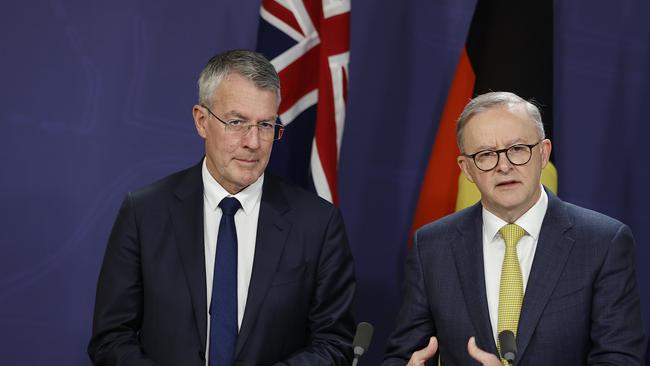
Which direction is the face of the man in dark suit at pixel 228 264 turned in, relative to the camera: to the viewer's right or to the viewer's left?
to the viewer's right

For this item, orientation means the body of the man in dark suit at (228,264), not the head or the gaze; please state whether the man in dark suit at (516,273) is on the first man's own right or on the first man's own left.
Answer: on the first man's own left

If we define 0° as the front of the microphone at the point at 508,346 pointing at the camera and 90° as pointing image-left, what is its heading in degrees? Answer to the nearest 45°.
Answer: approximately 180°

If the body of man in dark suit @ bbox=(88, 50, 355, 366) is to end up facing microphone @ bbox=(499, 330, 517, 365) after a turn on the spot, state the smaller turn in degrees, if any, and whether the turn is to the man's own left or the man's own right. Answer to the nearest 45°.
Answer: approximately 45° to the man's own left

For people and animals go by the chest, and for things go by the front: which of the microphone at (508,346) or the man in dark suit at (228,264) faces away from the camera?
the microphone

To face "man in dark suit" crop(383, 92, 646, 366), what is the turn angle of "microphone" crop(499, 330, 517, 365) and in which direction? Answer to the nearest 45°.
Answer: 0° — it already faces them

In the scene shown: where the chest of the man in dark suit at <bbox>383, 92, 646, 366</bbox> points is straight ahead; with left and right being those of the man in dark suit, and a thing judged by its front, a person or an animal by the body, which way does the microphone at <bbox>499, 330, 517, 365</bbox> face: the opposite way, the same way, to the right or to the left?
the opposite way

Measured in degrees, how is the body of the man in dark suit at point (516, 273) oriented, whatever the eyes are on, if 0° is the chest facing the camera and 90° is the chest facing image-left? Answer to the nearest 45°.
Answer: approximately 0°

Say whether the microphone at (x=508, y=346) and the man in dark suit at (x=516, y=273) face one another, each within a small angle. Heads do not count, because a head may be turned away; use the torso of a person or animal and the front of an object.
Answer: yes

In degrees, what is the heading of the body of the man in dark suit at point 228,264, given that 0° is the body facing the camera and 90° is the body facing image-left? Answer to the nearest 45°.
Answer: approximately 0°

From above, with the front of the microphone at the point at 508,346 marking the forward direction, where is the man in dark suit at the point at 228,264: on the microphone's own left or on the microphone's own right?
on the microphone's own left
